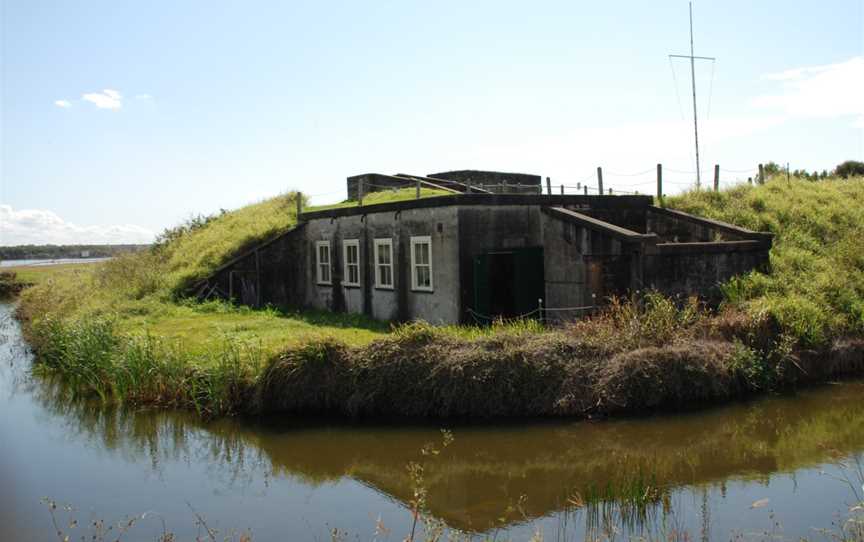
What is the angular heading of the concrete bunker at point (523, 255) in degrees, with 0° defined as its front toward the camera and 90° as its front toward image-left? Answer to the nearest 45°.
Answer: approximately 315°
